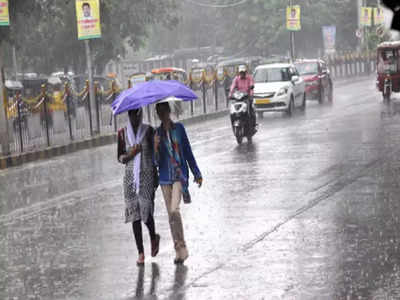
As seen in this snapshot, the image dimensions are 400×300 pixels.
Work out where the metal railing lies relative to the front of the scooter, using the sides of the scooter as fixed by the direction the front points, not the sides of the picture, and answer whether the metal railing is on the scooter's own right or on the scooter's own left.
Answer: on the scooter's own right

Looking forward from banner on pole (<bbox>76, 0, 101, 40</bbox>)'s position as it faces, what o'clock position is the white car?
The white car is roughly at 8 o'clock from the banner on pole.

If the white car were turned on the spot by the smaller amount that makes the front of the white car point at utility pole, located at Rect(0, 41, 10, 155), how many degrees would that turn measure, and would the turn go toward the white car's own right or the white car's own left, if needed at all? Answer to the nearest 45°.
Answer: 0° — it already faces it

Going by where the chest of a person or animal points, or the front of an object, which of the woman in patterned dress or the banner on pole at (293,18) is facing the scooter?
the banner on pole

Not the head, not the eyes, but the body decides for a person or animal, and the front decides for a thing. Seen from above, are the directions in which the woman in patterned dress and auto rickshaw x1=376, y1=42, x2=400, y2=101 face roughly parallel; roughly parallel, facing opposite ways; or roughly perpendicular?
roughly parallel

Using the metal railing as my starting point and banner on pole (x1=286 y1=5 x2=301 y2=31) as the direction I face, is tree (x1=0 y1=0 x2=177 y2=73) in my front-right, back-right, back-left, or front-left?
front-left

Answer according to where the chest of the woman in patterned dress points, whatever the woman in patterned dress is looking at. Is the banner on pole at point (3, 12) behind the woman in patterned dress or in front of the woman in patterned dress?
behind

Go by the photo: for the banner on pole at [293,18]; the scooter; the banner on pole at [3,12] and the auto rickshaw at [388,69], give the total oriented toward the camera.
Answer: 4

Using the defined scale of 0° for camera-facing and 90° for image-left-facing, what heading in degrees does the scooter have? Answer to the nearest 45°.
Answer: approximately 0°

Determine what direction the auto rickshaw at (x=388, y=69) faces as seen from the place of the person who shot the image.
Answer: facing the viewer

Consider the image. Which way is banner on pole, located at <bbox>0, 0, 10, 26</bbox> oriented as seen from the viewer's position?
toward the camera

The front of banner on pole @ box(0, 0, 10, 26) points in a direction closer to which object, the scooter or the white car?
the scooter

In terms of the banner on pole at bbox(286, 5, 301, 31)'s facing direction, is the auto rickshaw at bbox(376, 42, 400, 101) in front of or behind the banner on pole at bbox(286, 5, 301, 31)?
in front

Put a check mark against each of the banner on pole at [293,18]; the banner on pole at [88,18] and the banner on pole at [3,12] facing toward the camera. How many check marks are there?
3

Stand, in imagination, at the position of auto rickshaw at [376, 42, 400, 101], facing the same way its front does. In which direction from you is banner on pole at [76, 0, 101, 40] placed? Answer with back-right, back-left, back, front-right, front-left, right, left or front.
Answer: front-right

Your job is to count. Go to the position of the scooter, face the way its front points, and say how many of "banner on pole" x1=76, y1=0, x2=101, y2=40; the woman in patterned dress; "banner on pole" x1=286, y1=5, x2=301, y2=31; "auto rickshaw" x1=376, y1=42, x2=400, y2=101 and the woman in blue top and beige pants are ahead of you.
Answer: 2

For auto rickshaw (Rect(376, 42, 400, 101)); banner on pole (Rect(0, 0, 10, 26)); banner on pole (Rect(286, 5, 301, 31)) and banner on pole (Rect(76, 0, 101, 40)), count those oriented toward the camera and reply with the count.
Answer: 4
